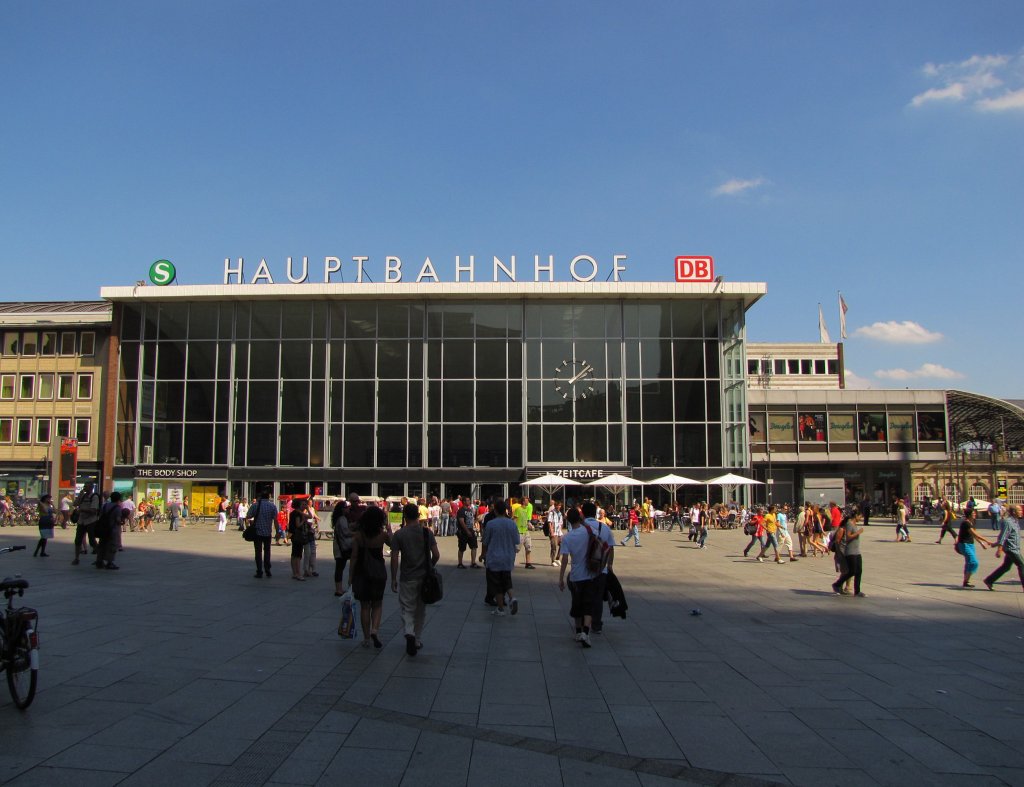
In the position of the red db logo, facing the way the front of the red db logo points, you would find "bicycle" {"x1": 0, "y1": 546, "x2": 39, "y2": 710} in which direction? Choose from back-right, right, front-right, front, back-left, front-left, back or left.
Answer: front

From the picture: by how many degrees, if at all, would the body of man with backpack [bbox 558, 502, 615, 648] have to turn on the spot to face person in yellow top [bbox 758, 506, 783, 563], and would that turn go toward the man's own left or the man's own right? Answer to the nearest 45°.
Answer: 0° — they already face them

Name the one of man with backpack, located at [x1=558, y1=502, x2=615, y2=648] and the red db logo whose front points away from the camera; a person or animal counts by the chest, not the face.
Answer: the man with backpack

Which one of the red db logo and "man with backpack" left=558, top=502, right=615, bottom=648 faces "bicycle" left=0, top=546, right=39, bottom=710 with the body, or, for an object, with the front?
the red db logo

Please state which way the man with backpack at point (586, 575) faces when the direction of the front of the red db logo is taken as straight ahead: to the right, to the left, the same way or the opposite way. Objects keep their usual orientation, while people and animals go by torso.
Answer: the opposite way

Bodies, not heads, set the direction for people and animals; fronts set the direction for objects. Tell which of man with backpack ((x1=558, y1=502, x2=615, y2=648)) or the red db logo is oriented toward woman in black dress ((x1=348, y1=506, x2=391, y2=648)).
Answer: the red db logo

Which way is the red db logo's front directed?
toward the camera

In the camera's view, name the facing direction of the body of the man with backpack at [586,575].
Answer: away from the camera

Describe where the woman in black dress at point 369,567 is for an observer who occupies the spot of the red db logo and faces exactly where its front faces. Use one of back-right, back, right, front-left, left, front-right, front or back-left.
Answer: front

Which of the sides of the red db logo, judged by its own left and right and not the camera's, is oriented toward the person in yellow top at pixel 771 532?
front

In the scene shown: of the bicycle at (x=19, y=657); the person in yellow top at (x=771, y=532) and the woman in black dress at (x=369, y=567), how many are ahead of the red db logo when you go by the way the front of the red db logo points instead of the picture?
3

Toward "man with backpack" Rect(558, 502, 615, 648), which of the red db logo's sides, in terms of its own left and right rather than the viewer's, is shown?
front

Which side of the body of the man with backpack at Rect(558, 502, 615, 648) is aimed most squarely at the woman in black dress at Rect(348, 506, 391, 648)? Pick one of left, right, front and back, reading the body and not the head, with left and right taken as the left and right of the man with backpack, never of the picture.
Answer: left

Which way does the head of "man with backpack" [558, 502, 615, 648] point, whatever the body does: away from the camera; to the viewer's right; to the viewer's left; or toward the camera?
away from the camera

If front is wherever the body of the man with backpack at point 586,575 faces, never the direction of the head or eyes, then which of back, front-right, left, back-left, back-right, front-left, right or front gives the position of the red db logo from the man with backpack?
front
